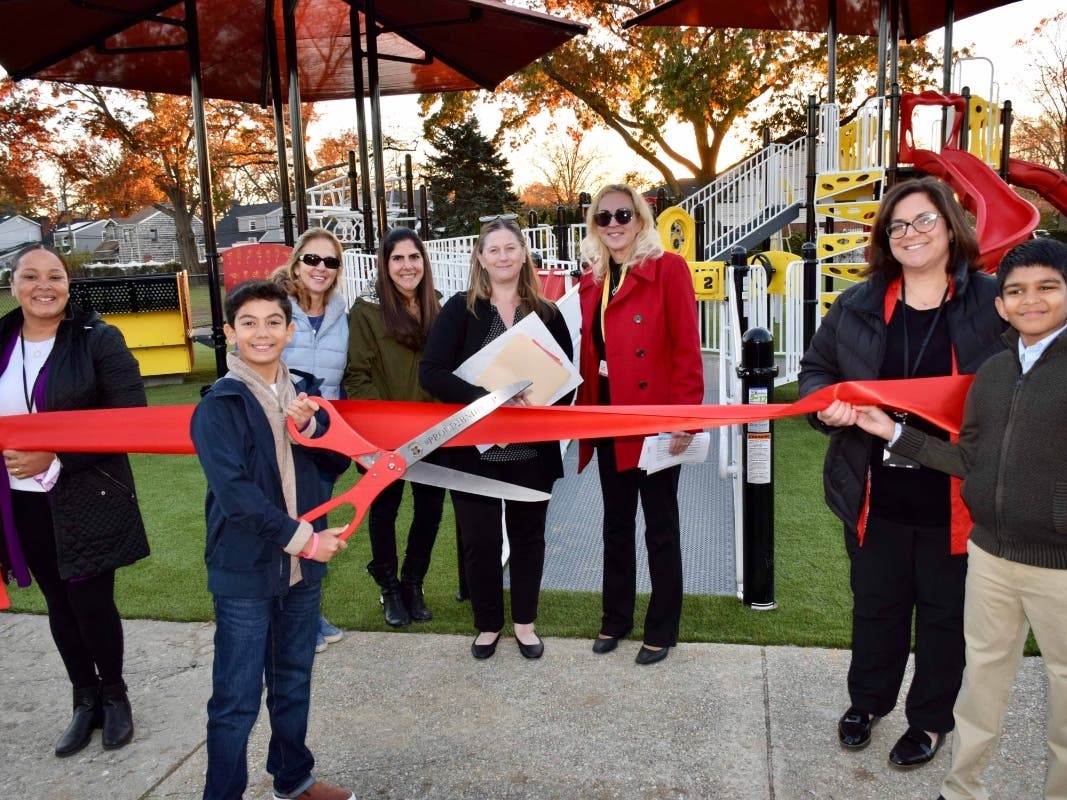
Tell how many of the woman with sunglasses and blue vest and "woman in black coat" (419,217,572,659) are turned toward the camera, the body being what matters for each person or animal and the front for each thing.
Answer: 2

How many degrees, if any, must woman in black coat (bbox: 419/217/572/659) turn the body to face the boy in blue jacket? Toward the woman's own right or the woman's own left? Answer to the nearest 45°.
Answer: approximately 45° to the woman's own right

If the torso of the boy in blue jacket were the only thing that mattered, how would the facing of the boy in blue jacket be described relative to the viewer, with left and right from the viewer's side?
facing the viewer and to the right of the viewer

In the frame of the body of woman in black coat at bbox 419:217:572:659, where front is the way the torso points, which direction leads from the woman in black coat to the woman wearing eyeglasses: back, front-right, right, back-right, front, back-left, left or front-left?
front-left

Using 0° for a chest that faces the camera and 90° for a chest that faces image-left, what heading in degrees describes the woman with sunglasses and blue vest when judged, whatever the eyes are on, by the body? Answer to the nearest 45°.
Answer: approximately 0°

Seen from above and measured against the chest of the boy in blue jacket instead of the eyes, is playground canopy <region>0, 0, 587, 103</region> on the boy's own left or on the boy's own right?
on the boy's own left

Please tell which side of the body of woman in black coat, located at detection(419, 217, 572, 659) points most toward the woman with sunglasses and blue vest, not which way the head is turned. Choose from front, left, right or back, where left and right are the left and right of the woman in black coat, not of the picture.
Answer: right
